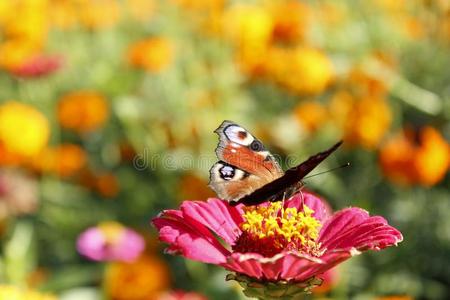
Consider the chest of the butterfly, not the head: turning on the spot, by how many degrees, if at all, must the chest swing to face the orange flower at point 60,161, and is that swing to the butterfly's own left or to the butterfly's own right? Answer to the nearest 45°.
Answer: approximately 135° to the butterfly's own left

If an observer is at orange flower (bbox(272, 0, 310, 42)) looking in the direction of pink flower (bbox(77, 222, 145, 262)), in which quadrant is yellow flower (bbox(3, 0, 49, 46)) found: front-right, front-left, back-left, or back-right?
front-right

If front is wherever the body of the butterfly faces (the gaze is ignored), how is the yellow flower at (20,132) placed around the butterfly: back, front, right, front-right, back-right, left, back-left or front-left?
back-left

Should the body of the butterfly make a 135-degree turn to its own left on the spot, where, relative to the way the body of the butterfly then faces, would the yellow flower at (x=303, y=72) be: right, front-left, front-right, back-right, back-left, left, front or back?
front-right

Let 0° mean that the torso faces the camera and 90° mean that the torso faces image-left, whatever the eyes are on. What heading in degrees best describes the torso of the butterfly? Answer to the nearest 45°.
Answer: approximately 270°
